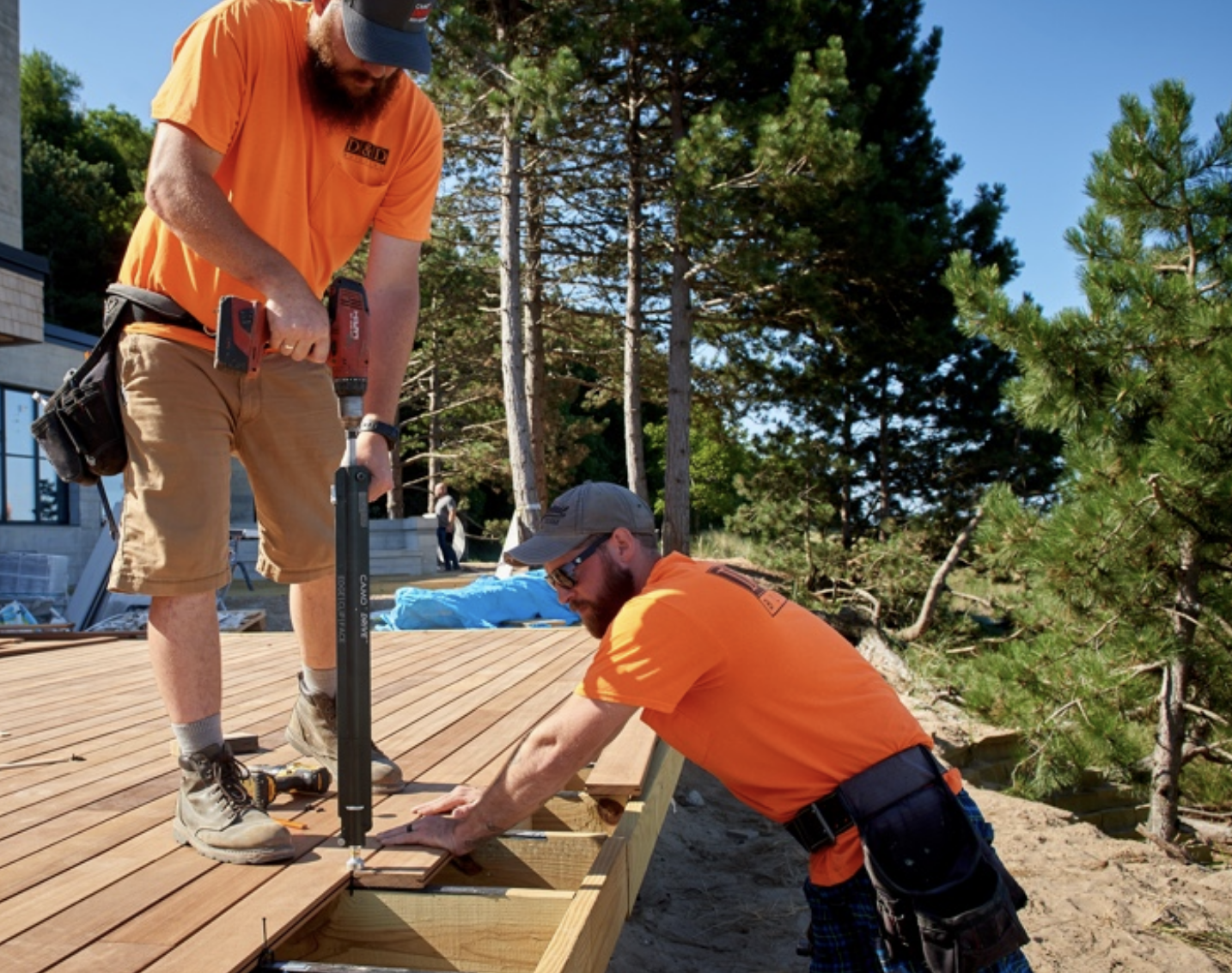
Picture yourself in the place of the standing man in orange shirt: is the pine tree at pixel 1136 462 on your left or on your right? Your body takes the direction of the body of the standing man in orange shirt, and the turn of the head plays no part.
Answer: on your left

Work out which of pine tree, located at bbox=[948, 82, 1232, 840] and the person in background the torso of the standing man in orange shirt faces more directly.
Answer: the pine tree

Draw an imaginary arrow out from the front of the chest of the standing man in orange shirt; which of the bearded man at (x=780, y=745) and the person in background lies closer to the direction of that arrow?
the bearded man

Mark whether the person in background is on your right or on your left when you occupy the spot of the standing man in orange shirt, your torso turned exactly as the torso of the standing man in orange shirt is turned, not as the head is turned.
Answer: on your left

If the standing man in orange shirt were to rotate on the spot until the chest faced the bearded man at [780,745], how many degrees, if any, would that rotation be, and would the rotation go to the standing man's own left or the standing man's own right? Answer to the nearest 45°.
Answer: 0° — they already face them

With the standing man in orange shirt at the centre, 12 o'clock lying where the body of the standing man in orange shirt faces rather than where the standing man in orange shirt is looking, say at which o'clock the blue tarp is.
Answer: The blue tarp is roughly at 8 o'clock from the standing man in orange shirt.

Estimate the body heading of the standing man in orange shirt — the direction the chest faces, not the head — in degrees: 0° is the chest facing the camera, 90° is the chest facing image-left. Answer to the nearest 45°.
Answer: approximately 315°

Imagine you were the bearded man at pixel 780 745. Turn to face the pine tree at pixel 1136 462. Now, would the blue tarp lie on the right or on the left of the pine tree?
left
